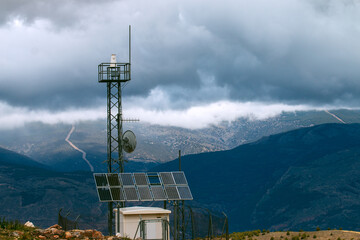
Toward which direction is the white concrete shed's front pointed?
toward the camera
